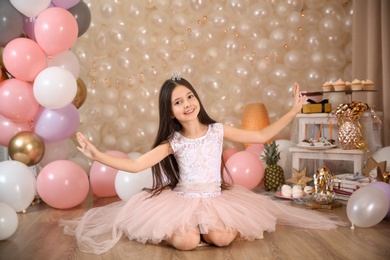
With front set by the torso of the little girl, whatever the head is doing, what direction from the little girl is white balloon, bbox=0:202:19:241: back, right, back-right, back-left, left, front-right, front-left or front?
right

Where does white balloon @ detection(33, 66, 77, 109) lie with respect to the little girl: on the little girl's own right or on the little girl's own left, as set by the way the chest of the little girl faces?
on the little girl's own right

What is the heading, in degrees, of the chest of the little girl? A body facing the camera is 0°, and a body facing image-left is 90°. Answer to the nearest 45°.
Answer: approximately 0°

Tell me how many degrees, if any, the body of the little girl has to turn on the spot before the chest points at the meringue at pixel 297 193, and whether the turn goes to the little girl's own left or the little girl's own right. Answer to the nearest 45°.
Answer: approximately 135° to the little girl's own left

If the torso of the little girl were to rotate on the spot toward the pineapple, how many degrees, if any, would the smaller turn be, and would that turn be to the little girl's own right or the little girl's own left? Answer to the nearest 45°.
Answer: approximately 135° to the little girl's own left

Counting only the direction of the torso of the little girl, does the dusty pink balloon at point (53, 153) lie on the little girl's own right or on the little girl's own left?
on the little girl's own right

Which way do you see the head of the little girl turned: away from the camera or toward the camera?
toward the camera

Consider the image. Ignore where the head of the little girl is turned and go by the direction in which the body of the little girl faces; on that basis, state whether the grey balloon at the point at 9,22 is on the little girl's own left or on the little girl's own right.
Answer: on the little girl's own right
